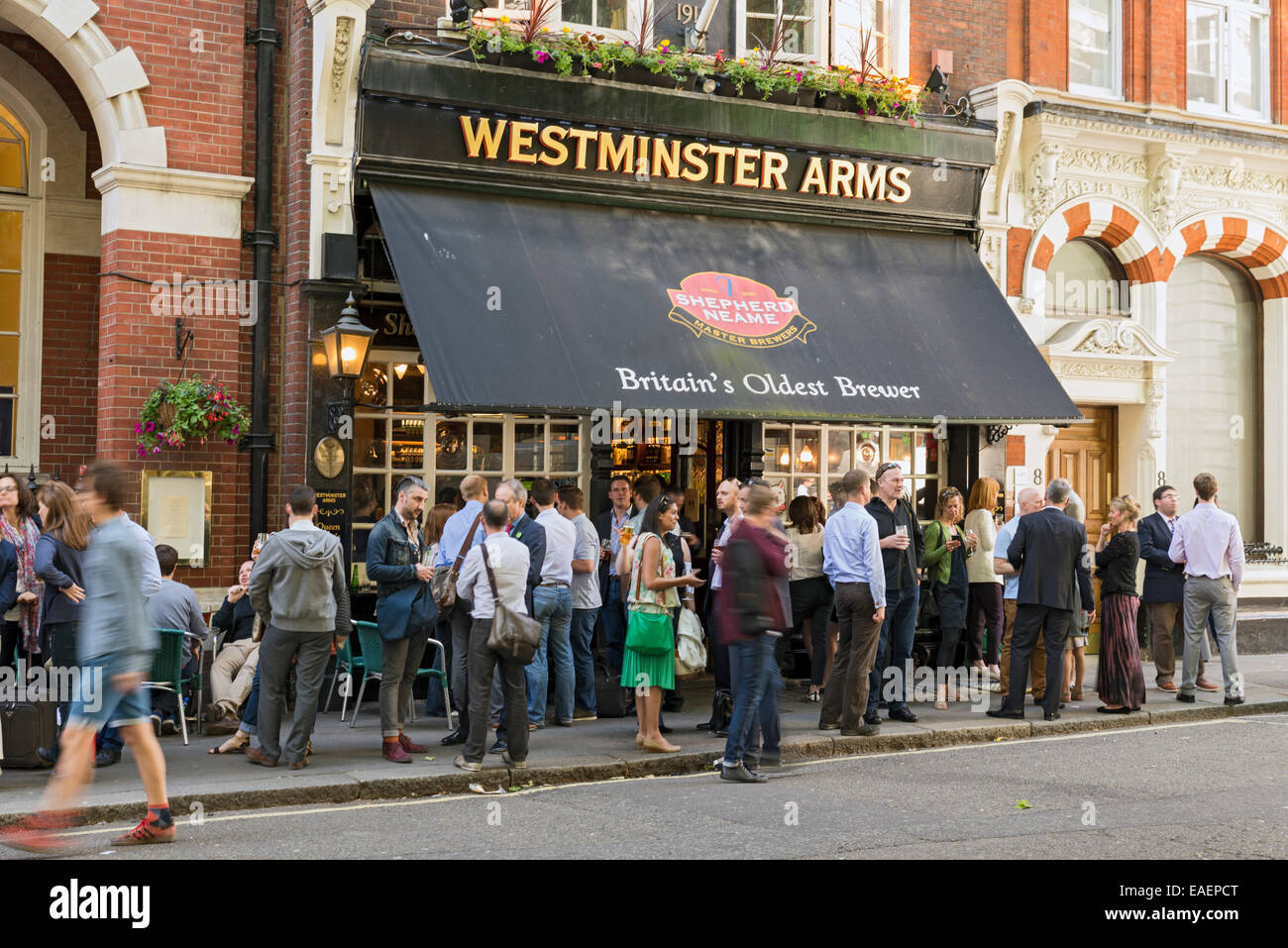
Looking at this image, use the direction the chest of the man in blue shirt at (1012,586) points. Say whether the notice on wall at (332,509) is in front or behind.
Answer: behind

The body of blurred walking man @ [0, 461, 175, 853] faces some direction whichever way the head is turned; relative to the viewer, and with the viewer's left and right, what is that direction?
facing to the left of the viewer

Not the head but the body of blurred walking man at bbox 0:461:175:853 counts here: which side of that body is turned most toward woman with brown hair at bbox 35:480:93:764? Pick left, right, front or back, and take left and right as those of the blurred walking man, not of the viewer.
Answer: right

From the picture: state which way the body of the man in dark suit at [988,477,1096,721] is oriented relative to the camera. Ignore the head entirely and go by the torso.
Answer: away from the camera

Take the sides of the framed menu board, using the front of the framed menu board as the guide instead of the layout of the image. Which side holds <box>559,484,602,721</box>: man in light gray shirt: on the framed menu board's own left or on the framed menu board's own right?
on the framed menu board's own left

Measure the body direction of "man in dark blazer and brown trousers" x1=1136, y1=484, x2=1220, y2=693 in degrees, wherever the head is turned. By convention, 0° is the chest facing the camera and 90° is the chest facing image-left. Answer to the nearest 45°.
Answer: approximately 315°

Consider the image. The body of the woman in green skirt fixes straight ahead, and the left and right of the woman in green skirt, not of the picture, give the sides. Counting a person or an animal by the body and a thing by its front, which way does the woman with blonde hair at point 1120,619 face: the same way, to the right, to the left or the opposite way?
the opposite way

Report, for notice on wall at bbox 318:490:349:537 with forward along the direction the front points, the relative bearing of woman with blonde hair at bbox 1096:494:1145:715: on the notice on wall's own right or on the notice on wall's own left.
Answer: on the notice on wall's own left
